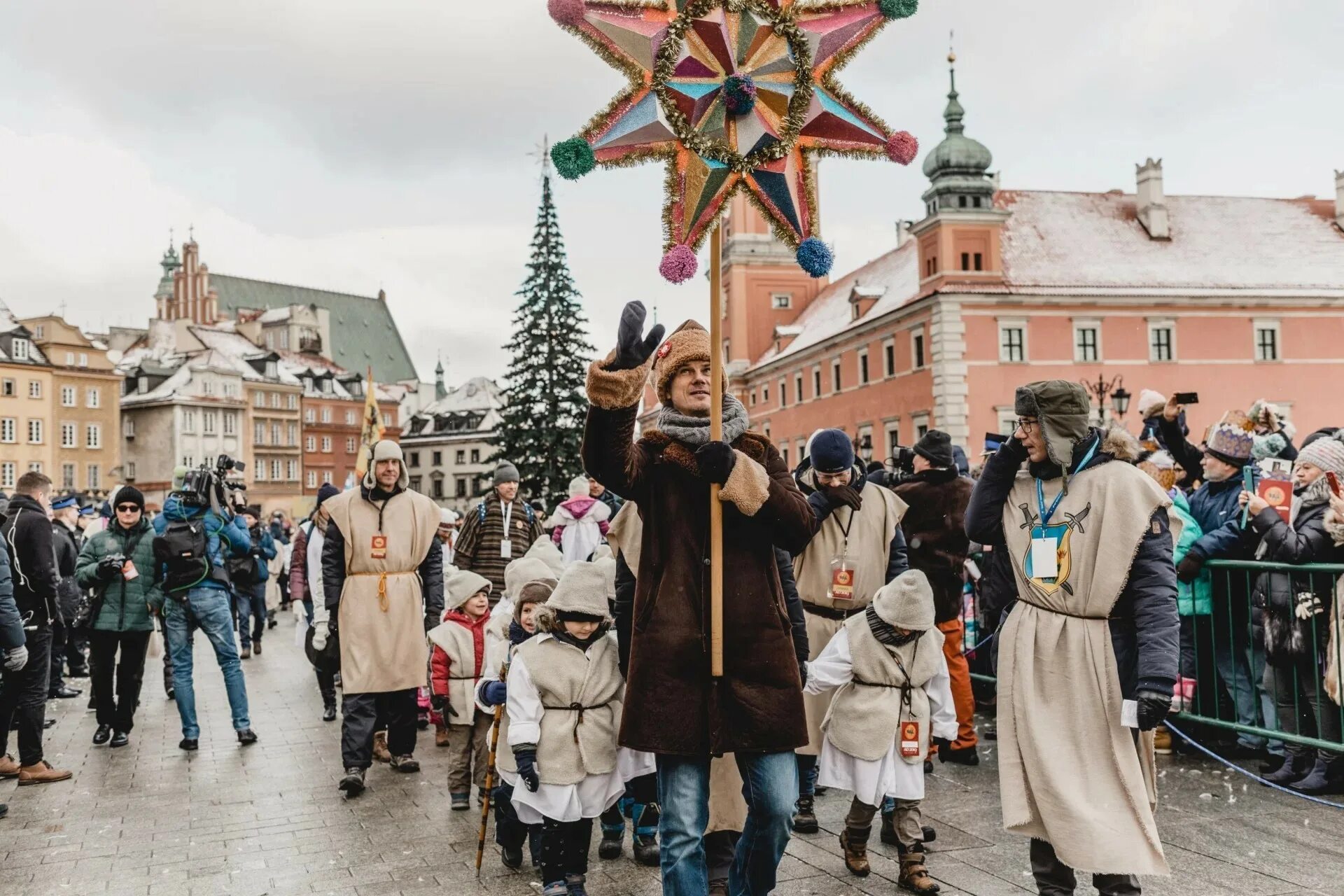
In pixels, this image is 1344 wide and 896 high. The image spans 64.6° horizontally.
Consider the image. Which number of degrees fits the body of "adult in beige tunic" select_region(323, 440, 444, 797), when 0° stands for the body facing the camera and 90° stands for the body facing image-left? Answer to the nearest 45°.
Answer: approximately 0°

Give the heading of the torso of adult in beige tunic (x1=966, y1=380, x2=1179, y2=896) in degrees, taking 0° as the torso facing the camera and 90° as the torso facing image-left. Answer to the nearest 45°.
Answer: approximately 45°

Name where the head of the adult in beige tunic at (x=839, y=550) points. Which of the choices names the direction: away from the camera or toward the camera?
toward the camera

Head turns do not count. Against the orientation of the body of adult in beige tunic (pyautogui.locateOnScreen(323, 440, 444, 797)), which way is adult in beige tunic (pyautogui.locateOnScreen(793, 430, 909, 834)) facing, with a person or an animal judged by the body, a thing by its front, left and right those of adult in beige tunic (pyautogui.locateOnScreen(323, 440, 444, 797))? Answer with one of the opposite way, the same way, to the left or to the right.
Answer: the same way

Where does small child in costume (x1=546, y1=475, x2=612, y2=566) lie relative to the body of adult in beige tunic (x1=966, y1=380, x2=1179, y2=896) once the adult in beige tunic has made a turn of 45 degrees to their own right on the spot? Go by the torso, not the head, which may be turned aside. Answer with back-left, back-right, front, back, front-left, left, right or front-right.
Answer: front-right

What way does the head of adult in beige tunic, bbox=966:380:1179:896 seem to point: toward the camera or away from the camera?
toward the camera

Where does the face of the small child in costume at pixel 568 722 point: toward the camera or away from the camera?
toward the camera

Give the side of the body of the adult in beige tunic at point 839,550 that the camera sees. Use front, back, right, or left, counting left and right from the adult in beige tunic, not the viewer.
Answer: front
